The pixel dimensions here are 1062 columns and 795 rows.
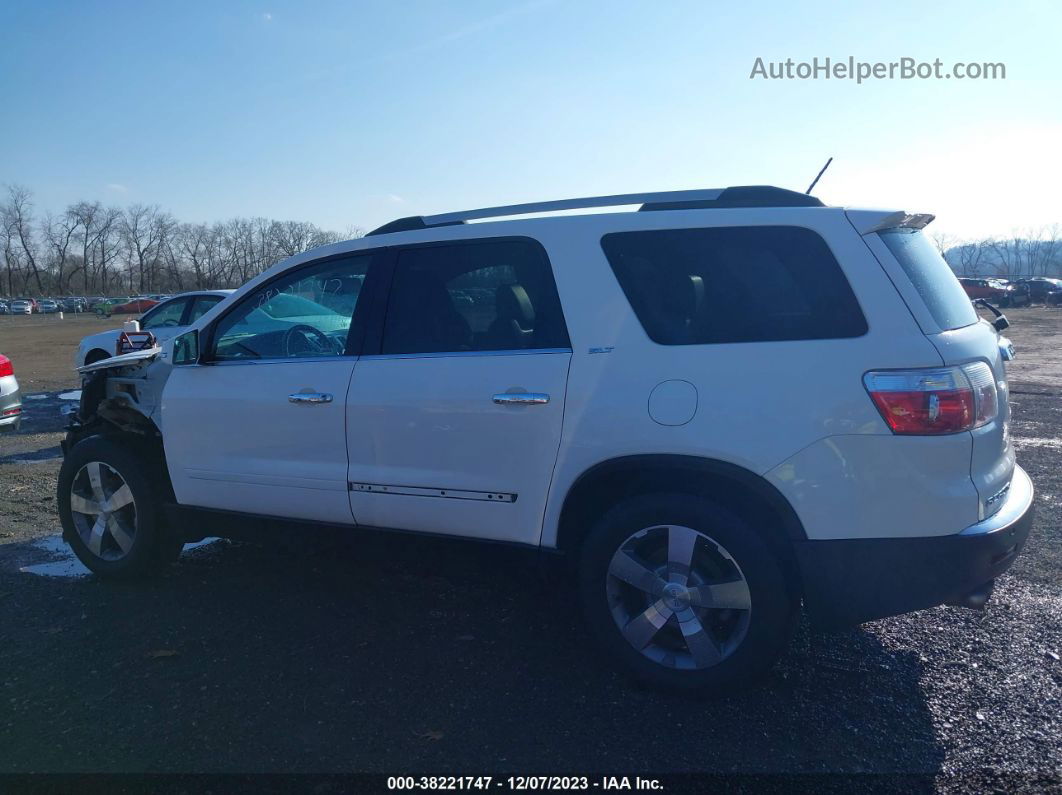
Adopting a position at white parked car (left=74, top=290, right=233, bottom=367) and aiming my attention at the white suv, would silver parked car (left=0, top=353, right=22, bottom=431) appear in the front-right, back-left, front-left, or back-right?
front-right

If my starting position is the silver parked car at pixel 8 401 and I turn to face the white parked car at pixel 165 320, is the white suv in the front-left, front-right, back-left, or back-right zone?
back-right

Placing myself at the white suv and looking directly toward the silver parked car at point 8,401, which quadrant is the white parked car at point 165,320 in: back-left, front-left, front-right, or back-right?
front-right

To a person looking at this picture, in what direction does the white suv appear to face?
facing away from the viewer and to the left of the viewer

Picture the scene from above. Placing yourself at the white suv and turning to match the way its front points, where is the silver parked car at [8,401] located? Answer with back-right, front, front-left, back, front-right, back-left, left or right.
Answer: front

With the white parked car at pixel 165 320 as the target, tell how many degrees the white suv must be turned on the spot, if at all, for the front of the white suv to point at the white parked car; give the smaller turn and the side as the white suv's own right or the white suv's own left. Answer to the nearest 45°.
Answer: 0° — it already faces it
